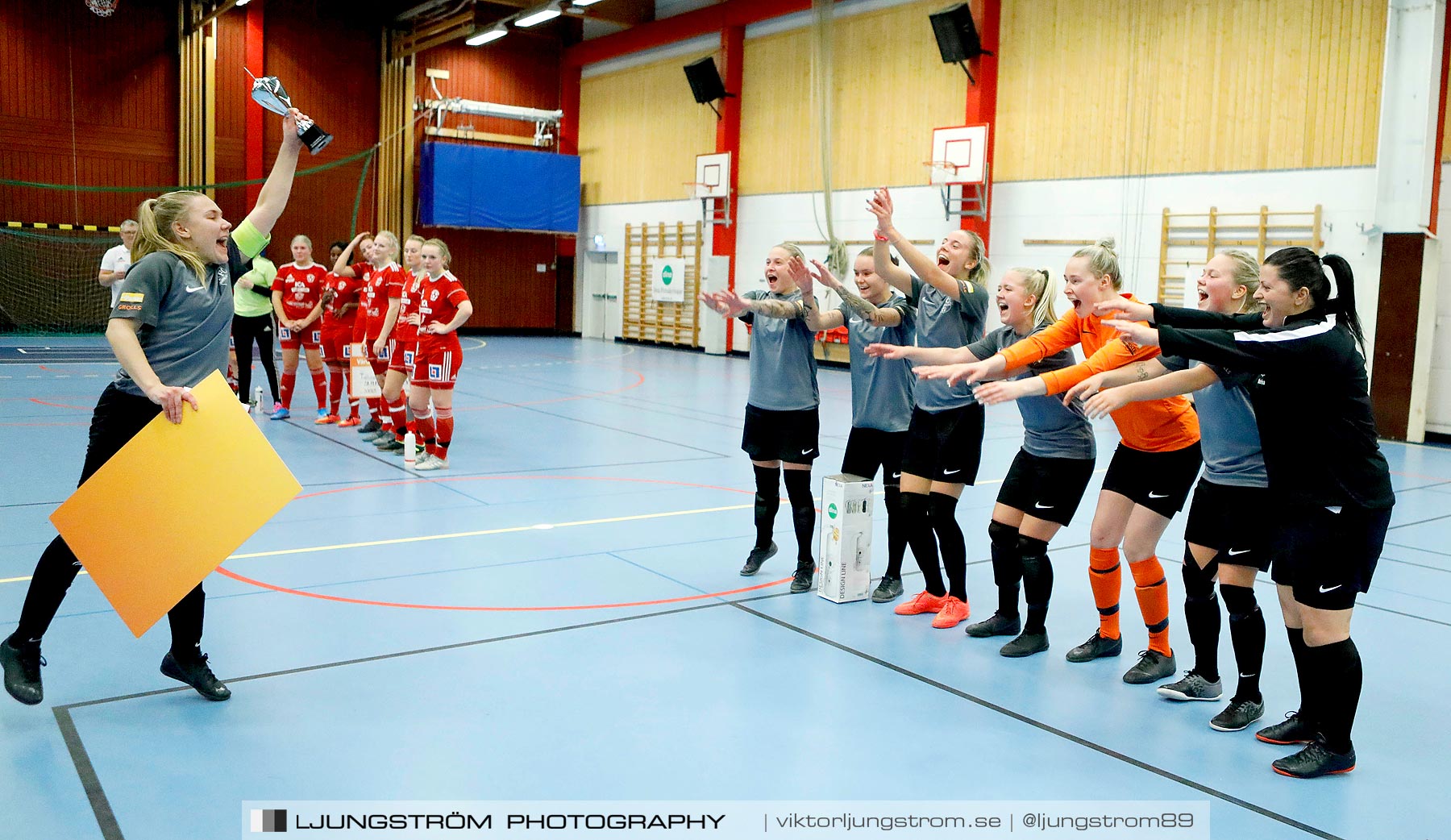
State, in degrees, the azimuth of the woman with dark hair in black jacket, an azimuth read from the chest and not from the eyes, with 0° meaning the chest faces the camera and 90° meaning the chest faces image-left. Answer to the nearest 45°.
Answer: approximately 90°

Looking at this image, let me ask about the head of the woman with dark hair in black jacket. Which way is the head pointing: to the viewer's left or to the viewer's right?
to the viewer's left

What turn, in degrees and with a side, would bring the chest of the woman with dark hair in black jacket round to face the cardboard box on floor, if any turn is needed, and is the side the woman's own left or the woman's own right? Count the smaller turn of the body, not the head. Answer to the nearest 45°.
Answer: approximately 45° to the woman's own right
